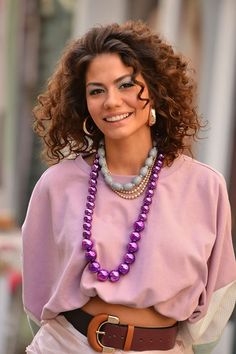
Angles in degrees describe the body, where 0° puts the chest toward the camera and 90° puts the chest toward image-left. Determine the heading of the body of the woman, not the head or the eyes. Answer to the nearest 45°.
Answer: approximately 0°
